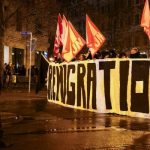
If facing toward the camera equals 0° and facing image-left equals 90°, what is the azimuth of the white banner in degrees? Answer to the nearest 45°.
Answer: approximately 45°

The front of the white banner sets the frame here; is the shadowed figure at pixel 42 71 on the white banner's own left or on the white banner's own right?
on the white banner's own right
